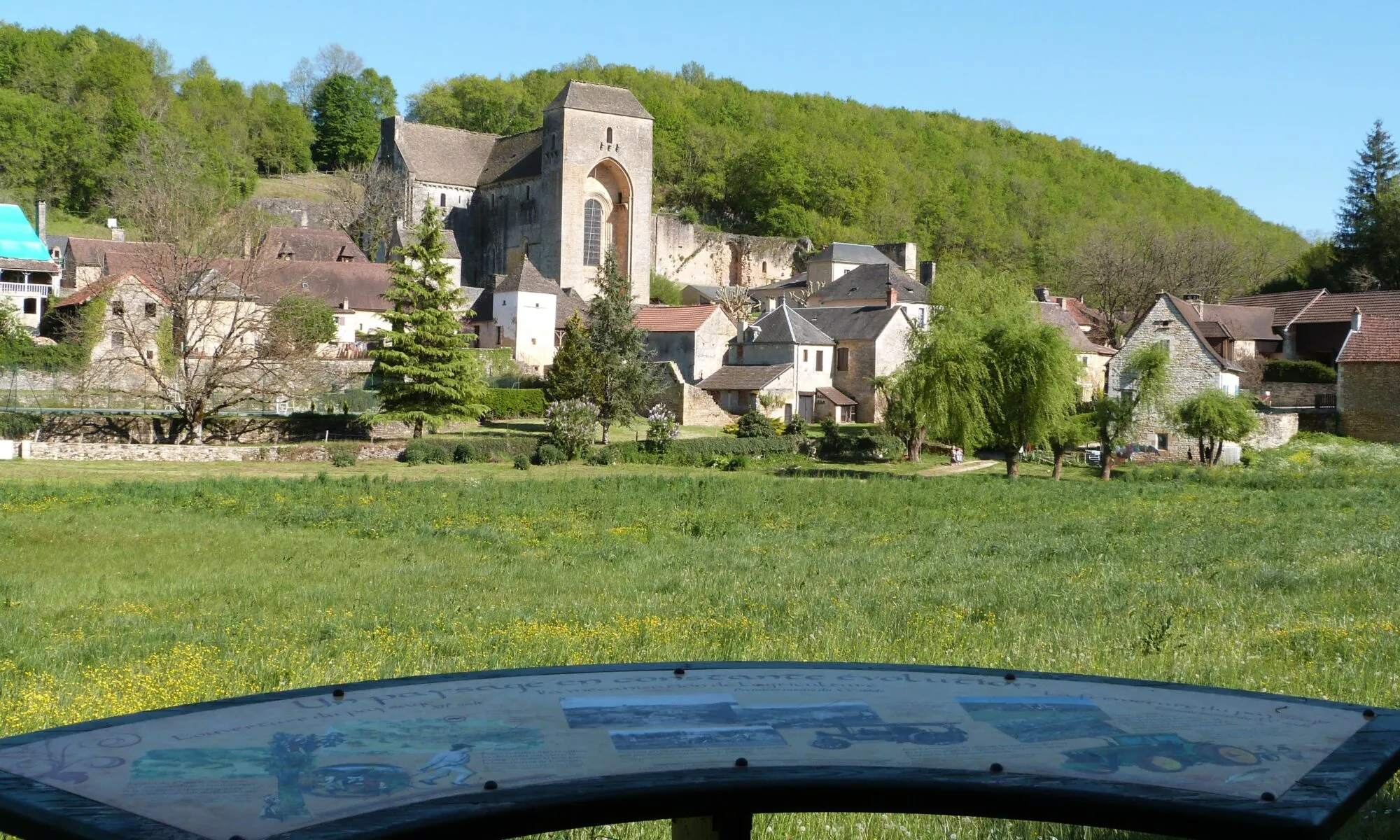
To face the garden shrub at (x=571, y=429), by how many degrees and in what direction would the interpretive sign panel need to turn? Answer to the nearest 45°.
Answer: approximately 180°

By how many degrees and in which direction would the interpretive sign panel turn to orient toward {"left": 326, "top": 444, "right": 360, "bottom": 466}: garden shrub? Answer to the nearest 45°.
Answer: approximately 180°

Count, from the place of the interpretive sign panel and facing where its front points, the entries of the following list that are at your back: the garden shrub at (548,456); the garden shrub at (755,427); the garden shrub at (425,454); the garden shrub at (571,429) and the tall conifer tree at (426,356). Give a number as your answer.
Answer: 5

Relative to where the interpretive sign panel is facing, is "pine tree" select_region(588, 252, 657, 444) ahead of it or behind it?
behind

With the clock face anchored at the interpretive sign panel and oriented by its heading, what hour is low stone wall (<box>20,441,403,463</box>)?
The low stone wall is roughly at 5 o'clock from the interpretive sign panel.

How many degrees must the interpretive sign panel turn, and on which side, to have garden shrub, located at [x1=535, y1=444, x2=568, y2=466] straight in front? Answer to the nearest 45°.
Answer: approximately 180°

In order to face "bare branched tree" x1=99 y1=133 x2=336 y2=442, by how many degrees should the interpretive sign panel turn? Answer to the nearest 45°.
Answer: approximately 135° to its right

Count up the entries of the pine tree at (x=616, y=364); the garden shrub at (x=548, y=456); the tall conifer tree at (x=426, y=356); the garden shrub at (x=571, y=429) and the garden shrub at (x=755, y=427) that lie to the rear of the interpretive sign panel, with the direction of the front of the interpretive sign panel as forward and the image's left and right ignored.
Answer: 5

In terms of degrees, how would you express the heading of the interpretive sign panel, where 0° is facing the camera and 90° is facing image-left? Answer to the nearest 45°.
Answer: approximately 0°

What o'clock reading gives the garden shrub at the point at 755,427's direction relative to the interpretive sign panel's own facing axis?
The garden shrub is roughly at 6 o'clock from the interpretive sign panel.

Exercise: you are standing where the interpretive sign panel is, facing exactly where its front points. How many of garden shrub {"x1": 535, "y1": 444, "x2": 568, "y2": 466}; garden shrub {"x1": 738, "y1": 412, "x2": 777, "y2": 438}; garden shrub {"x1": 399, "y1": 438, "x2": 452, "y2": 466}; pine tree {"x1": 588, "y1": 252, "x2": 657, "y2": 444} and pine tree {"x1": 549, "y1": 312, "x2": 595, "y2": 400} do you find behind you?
5
